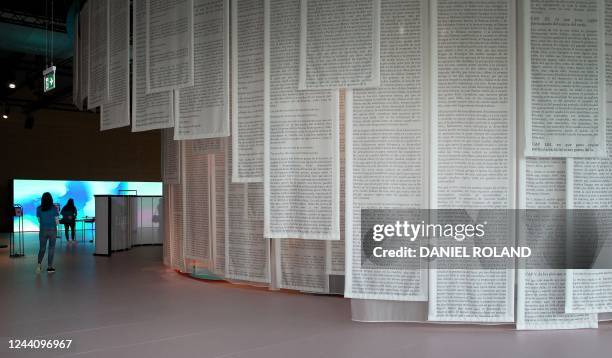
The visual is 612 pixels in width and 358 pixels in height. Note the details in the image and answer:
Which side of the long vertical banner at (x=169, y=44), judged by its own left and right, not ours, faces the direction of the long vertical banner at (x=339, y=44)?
left

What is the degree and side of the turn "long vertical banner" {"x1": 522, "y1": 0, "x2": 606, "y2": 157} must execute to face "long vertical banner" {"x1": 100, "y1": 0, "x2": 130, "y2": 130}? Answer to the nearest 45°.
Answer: approximately 90° to its right

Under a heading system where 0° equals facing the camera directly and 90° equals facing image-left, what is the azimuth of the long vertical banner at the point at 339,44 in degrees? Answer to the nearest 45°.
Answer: approximately 0°

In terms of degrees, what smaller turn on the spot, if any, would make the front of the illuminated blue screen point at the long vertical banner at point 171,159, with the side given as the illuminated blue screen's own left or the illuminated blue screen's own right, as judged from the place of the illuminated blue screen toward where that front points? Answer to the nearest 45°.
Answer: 0° — it already faces it

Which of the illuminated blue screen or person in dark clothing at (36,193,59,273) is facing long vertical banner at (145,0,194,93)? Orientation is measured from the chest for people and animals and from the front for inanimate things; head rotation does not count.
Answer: the illuminated blue screen

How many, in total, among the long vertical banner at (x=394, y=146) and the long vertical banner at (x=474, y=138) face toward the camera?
2

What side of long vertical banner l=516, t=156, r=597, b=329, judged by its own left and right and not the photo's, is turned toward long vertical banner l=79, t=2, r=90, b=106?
right

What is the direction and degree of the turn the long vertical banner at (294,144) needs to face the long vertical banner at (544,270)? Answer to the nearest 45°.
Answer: approximately 90° to its left

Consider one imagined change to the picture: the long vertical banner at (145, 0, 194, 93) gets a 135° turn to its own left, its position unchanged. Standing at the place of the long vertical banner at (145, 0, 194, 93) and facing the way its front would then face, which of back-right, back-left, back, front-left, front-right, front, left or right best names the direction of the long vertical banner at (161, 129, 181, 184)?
left

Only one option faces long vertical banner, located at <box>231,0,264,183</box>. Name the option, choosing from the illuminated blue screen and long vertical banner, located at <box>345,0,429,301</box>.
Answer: the illuminated blue screen

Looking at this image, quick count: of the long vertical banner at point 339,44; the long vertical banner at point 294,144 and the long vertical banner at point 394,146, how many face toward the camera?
3

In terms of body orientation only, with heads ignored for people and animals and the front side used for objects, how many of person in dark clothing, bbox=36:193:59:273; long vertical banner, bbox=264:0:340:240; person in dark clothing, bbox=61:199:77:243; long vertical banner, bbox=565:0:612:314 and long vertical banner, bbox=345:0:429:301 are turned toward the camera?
3

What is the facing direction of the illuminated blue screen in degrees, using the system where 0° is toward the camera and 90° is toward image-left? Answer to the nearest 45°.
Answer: approximately 0°

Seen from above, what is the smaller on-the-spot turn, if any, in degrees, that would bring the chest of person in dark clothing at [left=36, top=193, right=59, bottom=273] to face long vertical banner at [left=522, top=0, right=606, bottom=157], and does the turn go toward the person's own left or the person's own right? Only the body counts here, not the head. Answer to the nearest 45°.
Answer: approximately 135° to the person's own right

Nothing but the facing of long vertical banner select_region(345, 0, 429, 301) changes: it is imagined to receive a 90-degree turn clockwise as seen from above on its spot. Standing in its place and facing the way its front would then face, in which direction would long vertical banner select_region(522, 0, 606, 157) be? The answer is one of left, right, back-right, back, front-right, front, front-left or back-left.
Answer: back
